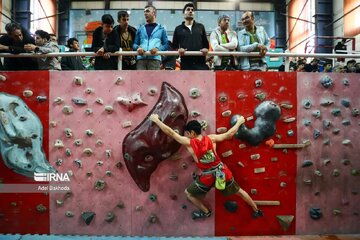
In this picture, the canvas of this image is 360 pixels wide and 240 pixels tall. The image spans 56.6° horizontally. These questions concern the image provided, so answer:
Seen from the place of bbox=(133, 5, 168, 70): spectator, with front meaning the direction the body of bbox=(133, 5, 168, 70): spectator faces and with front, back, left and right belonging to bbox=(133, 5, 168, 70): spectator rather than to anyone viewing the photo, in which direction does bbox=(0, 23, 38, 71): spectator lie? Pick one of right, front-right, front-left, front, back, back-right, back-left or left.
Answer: right

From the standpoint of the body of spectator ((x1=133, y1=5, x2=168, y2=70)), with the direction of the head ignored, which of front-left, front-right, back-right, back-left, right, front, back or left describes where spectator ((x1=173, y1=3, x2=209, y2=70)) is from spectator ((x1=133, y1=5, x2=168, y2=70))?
left

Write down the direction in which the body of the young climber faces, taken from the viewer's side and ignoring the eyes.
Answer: away from the camera

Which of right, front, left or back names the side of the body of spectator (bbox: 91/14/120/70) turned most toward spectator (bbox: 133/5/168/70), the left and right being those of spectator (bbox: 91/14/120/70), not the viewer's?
left

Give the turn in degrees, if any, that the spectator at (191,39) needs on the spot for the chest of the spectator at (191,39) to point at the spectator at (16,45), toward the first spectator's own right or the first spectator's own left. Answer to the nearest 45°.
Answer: approximately 90° to the first spectator's own right

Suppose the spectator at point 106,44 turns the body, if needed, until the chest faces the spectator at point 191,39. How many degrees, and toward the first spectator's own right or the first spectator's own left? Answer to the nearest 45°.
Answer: approximately 90° to the first spectator's own left

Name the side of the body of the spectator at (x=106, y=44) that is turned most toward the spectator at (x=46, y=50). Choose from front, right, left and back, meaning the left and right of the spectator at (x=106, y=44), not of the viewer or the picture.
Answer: right

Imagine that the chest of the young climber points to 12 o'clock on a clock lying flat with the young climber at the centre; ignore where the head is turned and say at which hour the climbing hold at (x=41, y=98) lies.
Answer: The climbing hold is roughly at 9 o'clock from the young climber.
